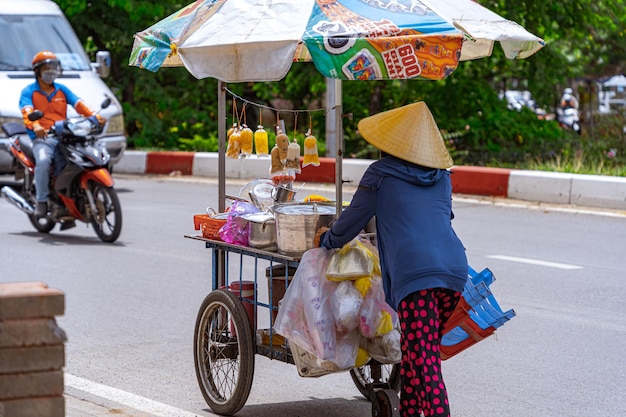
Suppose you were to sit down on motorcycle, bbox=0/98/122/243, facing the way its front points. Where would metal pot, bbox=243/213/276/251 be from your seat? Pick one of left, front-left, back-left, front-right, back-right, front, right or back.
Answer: front-right

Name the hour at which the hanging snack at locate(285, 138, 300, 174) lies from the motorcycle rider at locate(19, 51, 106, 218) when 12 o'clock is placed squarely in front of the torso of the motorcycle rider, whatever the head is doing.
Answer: The hanging snack is roughly at 1 o'clock from the motorcycle rider.

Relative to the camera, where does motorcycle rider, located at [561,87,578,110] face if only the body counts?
toward the camera

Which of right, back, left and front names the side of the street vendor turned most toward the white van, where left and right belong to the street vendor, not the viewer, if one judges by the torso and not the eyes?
front

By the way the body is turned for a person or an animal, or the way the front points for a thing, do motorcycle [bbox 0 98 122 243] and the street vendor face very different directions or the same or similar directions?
very different directions

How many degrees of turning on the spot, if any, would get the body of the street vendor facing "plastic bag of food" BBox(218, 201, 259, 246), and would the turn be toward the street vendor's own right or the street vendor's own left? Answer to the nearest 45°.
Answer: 0° — they already face it

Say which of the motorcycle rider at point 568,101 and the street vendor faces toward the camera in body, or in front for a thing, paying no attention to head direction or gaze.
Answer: the motorcycle rider

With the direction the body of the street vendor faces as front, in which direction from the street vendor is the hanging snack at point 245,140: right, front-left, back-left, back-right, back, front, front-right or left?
front

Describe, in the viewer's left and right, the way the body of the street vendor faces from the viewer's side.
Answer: facing away from the viewer and to the left of the viewer

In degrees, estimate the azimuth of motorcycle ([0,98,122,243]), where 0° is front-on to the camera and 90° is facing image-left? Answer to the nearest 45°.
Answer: approximately 315°

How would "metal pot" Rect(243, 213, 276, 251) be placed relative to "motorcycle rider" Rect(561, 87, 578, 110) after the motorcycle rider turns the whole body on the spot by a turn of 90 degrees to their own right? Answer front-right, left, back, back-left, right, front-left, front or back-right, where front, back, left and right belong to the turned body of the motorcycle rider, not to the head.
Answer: left

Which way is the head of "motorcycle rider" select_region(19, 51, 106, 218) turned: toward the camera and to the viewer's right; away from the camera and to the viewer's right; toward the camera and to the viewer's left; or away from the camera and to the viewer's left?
toward the camera and to the viewer's right

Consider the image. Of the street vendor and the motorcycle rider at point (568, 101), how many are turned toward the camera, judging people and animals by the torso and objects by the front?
1

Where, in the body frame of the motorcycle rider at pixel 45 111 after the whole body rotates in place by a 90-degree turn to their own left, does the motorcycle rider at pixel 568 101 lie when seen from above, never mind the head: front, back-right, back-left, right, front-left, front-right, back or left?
front
